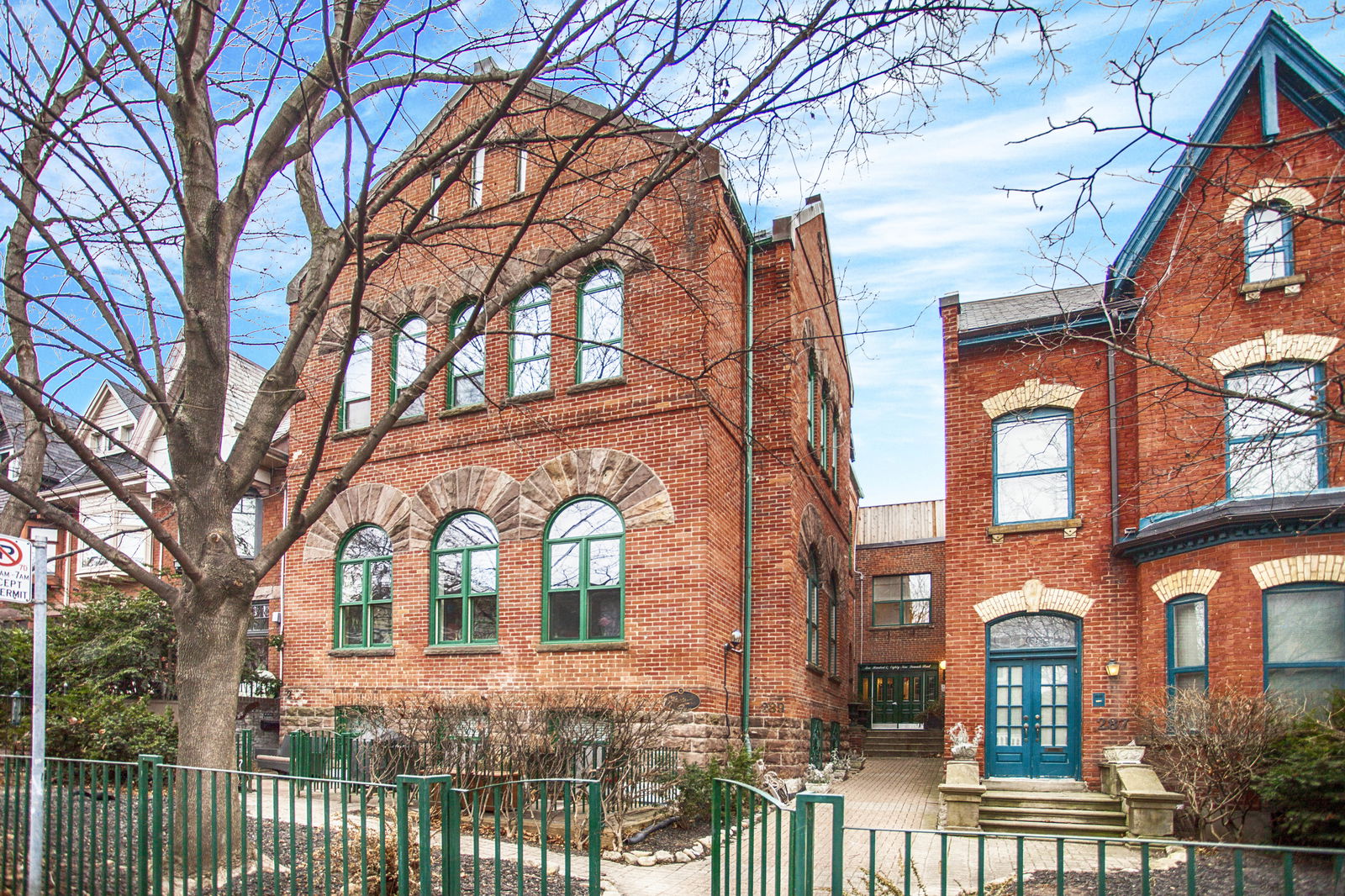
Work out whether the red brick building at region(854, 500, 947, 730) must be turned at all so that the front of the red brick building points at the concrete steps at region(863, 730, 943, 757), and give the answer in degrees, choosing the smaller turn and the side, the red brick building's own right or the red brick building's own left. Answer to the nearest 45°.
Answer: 0° — it already faces it

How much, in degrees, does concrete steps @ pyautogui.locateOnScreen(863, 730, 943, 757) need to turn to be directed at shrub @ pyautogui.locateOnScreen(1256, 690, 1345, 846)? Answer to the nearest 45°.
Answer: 0° — it already faces it

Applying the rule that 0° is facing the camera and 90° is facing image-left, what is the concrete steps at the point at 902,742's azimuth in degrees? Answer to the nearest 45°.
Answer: approximately 0°

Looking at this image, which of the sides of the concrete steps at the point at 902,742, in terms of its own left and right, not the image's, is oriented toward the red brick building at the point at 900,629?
back

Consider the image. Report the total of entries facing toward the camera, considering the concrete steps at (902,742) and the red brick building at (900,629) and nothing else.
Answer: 2
